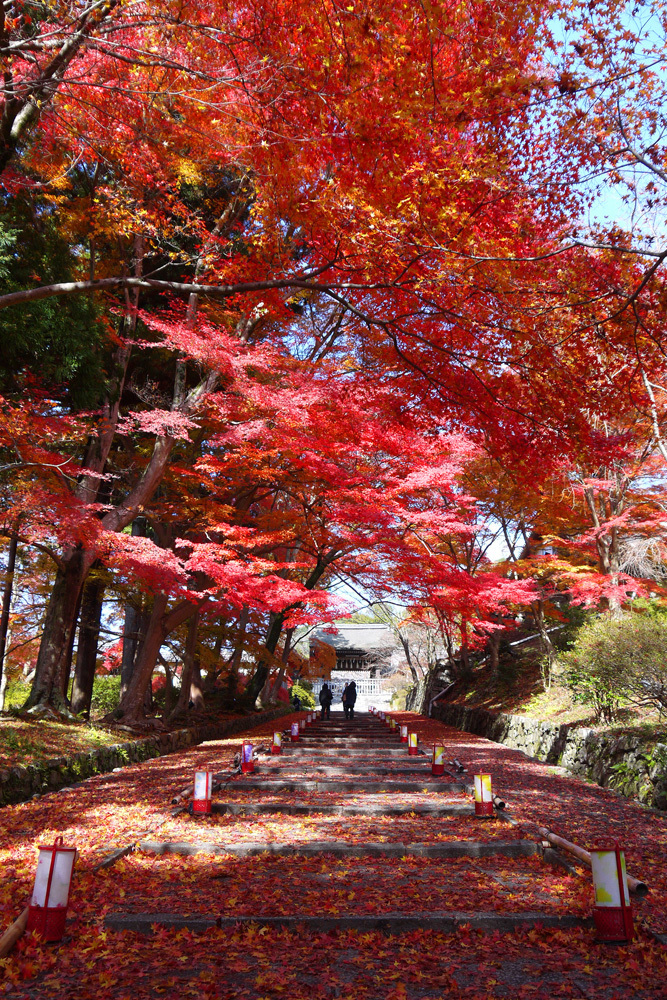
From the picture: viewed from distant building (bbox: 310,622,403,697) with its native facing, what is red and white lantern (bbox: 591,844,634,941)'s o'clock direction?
The red and white lantern is roughly at 12 o'clock from the distant building.

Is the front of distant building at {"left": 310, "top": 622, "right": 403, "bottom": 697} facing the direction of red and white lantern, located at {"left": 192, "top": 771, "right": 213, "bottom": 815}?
yes

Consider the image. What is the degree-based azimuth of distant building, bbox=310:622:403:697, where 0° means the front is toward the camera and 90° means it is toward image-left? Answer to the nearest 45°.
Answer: approximately 0°

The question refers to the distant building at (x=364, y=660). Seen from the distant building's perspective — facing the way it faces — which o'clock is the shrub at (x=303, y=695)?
The shrub is roughly at 1 o'clock from the distant building.

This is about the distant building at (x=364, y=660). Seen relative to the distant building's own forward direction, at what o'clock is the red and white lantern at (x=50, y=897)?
The red and white lantern is roughly at 12 o'clock from the distant building.

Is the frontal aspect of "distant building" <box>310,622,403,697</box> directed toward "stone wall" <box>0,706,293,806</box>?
yes
